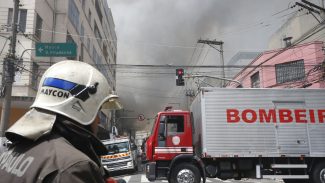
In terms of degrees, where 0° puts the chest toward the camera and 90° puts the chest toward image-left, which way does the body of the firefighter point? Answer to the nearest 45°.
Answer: approximately 225°

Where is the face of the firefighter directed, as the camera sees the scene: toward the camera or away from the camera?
away from the camera

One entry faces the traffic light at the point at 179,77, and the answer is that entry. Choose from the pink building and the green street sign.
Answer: the pink building

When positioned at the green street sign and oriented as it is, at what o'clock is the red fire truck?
The red fire truck is roughly at 10 o'clock from the green street sign.

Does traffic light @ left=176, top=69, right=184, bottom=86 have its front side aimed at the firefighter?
yes

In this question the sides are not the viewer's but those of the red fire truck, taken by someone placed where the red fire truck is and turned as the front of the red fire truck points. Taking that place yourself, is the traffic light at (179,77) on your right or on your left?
on your right

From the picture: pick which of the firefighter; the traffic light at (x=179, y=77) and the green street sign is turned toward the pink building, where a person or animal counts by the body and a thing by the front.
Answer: the firefighter

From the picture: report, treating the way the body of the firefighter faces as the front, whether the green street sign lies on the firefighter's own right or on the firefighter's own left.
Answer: on the firefighter's own left

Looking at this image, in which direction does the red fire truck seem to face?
to the viewer's left

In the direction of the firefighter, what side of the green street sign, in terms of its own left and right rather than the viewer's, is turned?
front

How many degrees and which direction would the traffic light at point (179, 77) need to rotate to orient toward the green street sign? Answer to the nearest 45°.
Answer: approximately 45° to its right

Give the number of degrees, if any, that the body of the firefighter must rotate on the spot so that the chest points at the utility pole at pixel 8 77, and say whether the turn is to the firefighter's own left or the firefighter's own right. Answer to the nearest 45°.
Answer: approximately 45° to the firefighter's own left

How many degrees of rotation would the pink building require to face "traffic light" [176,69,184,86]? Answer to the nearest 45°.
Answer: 0° — it already faces it

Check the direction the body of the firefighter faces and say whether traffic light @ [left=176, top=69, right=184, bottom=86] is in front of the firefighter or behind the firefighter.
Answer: in front
